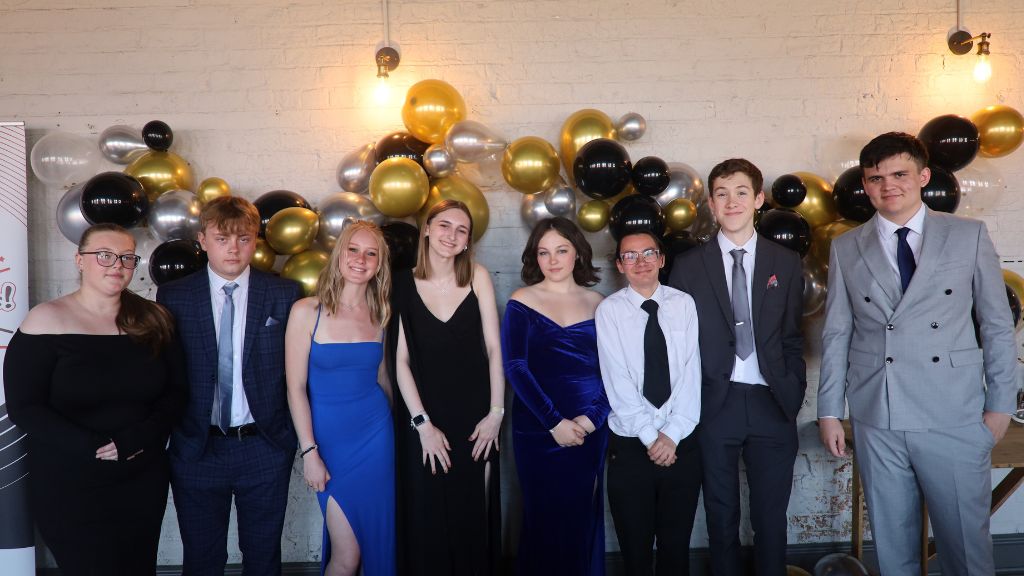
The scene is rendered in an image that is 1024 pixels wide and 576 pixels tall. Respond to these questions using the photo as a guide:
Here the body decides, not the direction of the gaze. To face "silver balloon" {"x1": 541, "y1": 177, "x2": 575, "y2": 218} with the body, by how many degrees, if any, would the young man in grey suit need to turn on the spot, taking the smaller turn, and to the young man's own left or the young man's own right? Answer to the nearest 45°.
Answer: approximately 90° to the young man's own right

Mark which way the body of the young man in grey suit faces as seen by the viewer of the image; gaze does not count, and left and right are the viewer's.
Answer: facing the viewer

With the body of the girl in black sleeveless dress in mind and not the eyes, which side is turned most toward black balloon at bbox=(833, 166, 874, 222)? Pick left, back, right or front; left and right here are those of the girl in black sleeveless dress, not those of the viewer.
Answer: left

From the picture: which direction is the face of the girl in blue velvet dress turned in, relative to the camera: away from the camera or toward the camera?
toward the camera

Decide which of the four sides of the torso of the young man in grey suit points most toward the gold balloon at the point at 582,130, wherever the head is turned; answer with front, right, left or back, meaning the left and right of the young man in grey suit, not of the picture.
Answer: right

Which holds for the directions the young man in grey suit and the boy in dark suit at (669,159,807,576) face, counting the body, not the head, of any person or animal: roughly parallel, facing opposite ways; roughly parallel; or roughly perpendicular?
roughly parallel

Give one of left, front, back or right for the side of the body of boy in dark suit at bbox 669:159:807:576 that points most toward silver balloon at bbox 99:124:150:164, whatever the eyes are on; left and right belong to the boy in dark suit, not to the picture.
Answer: right

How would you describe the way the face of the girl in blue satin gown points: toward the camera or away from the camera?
toward the camera

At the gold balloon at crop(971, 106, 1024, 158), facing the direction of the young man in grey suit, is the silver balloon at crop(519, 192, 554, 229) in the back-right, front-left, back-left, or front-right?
front-right

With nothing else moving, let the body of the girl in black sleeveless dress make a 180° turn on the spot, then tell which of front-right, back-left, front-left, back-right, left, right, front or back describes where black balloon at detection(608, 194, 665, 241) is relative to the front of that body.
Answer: right

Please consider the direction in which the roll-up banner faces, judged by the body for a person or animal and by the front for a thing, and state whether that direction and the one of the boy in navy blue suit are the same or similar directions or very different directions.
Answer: same or similar directions

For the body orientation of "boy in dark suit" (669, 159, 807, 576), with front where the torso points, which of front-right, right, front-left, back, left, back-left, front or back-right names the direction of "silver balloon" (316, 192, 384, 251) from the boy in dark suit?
right

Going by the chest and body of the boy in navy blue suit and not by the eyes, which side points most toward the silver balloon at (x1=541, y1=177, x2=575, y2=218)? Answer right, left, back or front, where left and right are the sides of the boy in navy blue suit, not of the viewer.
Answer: left
